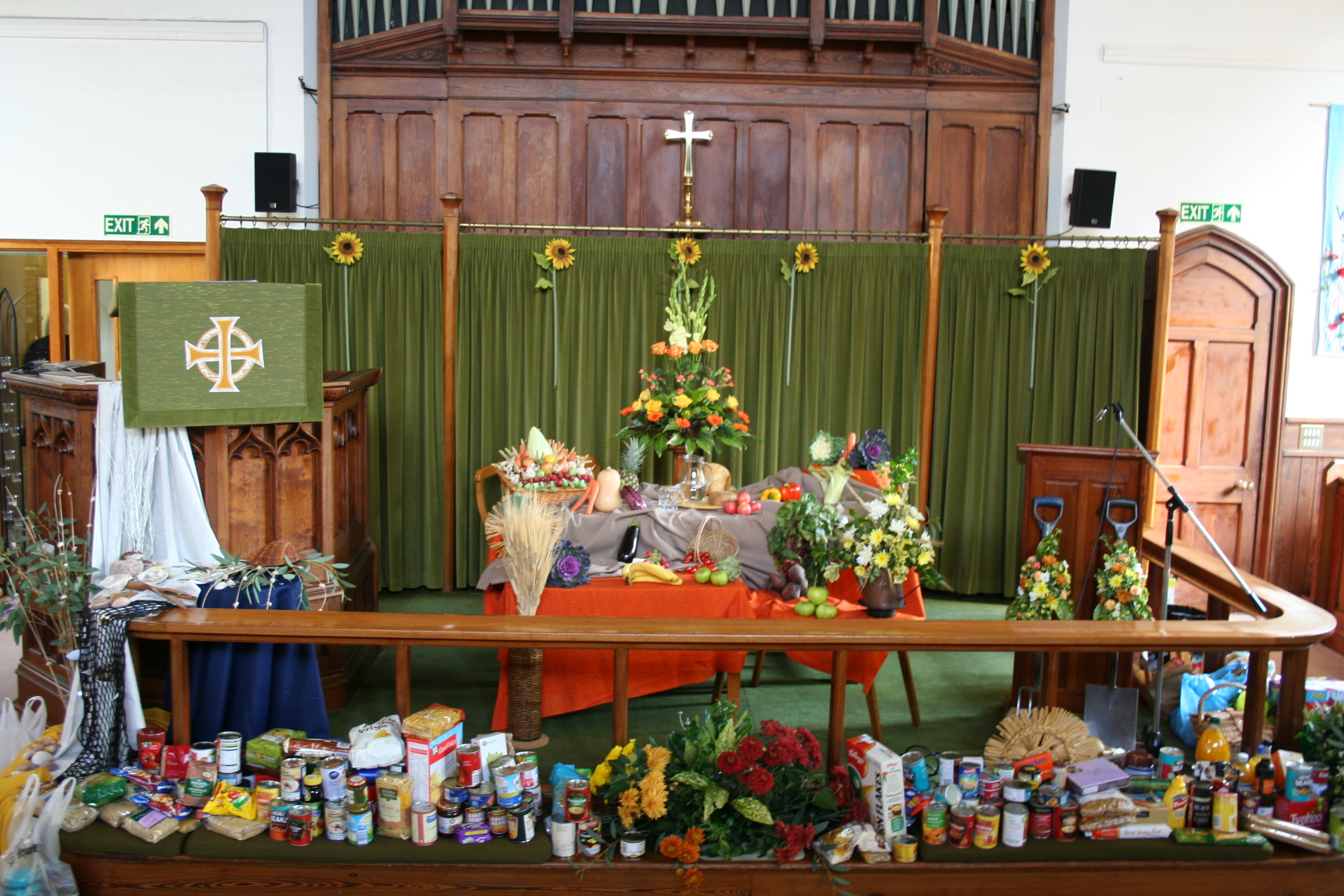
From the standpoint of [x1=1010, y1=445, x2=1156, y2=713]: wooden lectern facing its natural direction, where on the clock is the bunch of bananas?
The bunch of bananas is roughly at 2 o'clock from the wooden lectern.

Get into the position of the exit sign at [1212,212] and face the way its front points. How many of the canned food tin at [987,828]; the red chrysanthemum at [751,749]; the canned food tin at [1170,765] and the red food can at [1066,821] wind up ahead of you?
4

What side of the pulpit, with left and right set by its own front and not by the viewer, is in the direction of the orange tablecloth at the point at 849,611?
left

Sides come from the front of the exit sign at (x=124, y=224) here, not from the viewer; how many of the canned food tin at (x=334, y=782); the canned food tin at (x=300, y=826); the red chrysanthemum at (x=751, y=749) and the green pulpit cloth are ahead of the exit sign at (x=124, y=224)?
4

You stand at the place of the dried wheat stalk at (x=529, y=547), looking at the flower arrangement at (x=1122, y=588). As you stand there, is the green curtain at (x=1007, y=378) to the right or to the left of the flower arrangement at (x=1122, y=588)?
left

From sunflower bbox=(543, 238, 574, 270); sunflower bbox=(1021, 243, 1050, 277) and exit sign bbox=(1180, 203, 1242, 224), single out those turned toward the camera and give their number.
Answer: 3

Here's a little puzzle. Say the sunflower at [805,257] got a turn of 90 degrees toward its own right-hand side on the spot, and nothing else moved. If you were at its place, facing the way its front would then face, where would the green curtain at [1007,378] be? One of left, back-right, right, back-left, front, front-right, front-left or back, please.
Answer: back

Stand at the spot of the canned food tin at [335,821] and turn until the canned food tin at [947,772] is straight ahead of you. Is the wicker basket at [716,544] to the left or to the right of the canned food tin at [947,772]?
left
